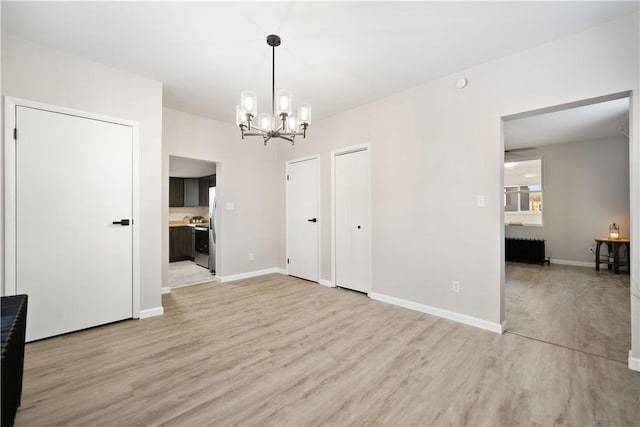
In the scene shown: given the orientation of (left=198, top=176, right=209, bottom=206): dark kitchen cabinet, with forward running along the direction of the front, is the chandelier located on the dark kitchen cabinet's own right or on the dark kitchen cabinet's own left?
on the dark kitchen cabinet's own left

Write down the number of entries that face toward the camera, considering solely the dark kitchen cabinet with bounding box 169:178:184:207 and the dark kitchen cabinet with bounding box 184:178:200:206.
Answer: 2

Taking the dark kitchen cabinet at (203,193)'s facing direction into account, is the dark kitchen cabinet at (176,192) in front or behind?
in front

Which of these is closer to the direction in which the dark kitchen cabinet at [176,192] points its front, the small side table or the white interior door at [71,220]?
the white interior door

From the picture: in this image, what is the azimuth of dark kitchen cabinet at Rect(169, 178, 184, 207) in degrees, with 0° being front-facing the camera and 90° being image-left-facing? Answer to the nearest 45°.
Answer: approximately 0°

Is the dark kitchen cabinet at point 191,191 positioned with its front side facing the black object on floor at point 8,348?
yes

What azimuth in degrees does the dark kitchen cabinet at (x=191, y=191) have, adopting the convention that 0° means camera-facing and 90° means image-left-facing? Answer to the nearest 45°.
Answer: approximately 0°
